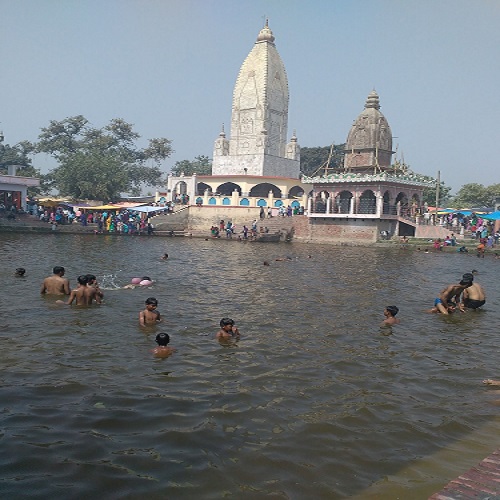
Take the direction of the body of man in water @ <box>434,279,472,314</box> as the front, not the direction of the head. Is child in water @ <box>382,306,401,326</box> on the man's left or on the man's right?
on the man's right

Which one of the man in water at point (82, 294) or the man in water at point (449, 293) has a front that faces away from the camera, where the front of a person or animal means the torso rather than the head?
the man in water at point (82, 294)

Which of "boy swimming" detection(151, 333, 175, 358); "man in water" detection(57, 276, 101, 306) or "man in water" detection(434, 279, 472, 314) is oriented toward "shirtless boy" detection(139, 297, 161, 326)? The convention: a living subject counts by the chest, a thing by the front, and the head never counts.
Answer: the boy swimming

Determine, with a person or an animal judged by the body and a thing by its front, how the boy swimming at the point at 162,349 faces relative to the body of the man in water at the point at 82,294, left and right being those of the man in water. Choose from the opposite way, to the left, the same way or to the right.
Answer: the same way

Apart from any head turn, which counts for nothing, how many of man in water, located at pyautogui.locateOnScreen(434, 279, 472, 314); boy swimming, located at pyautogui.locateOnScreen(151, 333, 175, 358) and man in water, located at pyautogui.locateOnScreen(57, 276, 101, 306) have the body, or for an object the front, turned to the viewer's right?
1

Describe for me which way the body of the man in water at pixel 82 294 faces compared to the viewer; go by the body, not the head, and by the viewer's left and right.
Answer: facing away from the viewer

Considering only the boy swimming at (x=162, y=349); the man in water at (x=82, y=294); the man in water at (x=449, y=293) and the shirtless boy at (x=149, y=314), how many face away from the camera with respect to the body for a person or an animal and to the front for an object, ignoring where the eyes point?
2

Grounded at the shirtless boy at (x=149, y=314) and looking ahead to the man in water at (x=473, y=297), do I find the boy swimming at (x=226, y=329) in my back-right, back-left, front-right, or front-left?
front-right

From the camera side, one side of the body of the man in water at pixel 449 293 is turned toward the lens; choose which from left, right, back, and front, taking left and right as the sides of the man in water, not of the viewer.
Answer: right

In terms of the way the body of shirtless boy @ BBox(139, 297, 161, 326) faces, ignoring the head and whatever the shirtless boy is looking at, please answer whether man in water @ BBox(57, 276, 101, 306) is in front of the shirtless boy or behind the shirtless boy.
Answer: behind

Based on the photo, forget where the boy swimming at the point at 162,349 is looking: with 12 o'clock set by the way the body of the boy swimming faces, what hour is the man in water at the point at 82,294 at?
The man in water is roughly at 11 o'clock from the boy swimming.

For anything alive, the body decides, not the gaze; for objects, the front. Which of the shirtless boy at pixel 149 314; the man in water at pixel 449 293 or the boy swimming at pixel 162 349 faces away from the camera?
the boy swimming
